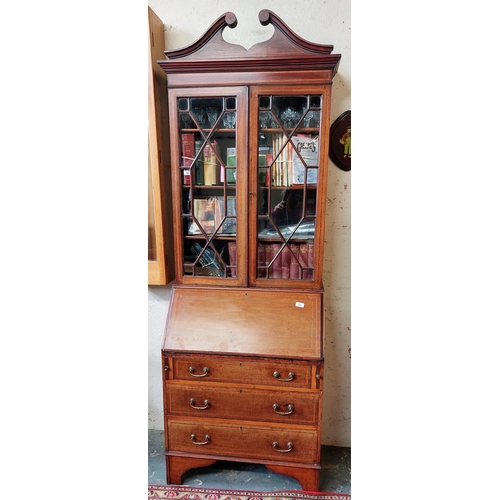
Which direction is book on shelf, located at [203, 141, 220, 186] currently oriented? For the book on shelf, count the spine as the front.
toward the camera

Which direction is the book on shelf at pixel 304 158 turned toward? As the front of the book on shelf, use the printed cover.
toward the camera

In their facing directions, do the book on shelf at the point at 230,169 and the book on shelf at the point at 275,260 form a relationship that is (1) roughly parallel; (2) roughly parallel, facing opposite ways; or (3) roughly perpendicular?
roughly parallel

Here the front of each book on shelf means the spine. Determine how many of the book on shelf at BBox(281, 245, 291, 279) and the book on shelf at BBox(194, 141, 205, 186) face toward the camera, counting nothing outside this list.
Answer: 2

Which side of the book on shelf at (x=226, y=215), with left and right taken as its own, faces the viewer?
front
